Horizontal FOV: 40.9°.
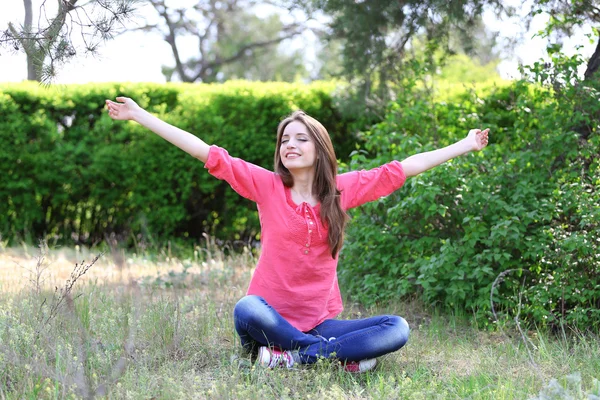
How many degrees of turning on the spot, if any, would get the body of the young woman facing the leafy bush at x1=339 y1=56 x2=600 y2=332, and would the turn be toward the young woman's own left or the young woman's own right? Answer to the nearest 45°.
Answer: approximately 135° to the young woman's own left

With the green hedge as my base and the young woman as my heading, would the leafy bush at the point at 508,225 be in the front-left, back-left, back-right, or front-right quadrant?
front-left

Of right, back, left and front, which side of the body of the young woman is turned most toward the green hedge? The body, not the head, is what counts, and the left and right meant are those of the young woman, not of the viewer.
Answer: back

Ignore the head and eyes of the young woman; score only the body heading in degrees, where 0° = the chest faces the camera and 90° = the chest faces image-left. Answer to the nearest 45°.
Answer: approximately 0°
